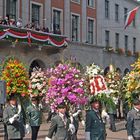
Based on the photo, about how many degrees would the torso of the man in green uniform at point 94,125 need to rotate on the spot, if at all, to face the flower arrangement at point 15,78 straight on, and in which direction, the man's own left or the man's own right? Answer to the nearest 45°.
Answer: approximately 180°

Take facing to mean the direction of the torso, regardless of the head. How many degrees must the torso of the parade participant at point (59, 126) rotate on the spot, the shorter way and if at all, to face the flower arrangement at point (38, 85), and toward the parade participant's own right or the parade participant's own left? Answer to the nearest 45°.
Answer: approximately 135° to the parade participant's own left

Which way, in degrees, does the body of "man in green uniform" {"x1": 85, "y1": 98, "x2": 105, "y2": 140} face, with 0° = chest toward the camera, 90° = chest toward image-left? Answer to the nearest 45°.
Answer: approximately 315°

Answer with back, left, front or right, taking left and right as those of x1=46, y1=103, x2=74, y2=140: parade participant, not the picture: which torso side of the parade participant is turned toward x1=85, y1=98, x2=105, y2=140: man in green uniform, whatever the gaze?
left

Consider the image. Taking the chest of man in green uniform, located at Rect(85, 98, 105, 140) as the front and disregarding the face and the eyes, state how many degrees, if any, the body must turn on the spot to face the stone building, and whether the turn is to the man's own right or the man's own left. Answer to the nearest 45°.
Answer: approximately 135° to the man's own left
